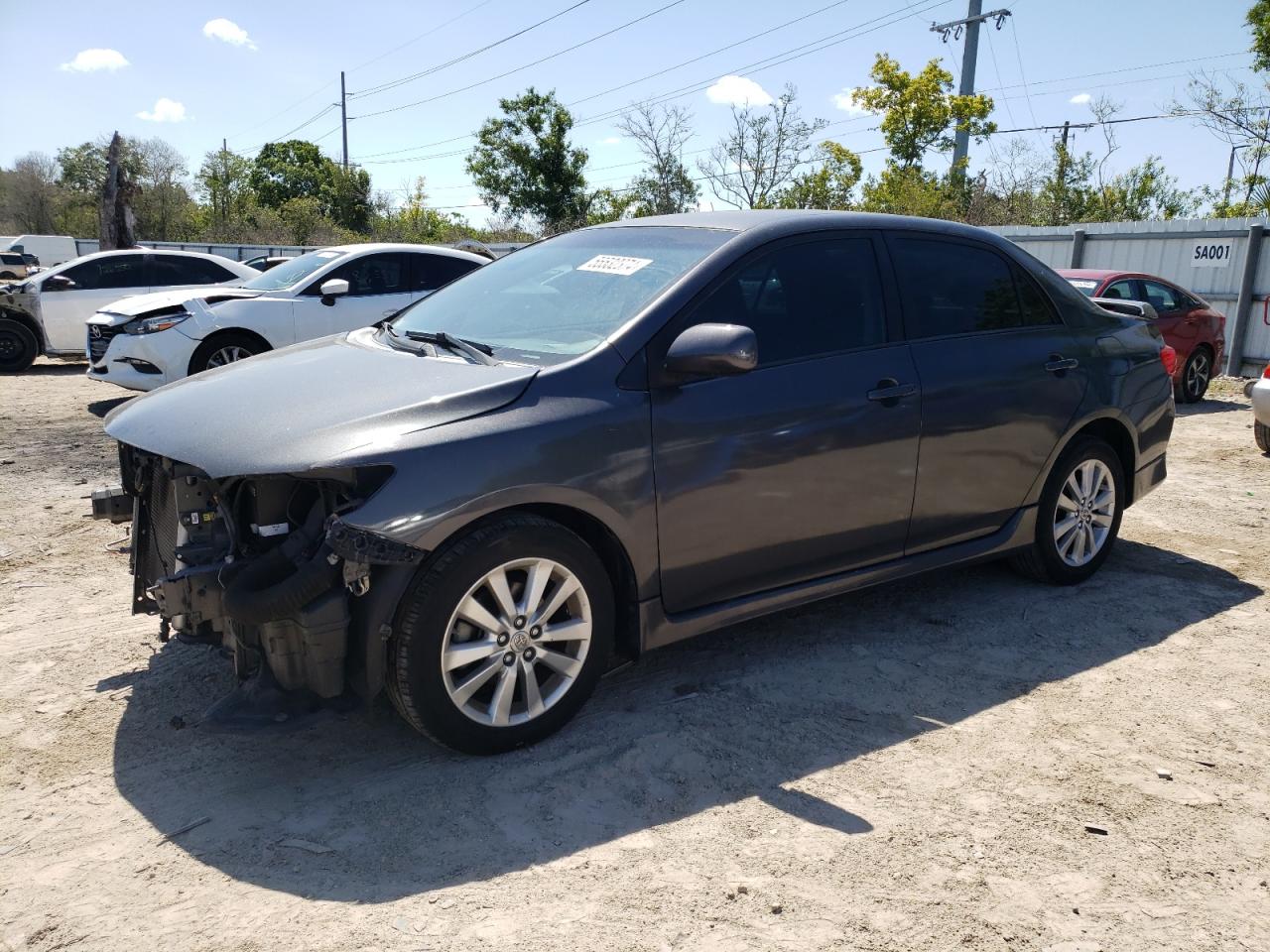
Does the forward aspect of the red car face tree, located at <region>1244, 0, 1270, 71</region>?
no

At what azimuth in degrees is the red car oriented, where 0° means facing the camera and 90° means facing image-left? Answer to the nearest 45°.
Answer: approximately 45°

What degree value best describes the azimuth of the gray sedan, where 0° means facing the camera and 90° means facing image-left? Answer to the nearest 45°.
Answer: approximately 45°

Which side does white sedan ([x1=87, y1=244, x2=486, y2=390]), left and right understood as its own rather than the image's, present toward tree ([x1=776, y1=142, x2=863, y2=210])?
back

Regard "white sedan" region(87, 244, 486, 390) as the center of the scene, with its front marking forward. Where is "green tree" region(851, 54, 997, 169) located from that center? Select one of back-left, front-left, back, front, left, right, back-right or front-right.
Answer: back

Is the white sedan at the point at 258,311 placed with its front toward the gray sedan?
no

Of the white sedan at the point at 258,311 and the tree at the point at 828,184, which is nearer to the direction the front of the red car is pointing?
the white sedan

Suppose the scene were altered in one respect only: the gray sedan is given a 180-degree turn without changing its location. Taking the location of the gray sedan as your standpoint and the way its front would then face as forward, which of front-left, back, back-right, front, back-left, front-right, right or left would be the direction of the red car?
front

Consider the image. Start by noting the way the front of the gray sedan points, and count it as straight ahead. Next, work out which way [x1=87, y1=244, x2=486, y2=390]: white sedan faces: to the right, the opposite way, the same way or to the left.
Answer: the same way

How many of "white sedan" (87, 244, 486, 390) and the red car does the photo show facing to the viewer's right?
0

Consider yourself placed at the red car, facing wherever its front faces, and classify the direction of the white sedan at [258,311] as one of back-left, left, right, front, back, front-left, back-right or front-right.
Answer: front

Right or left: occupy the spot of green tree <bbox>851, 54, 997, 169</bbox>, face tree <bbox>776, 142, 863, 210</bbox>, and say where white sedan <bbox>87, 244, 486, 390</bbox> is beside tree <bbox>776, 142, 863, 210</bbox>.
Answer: left

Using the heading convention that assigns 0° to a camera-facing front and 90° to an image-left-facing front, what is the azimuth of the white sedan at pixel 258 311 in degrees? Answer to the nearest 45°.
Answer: approximately 45°

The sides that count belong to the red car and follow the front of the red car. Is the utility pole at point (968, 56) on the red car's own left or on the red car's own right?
on the red car's own right

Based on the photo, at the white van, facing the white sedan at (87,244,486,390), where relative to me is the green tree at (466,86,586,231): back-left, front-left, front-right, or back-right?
front-left
